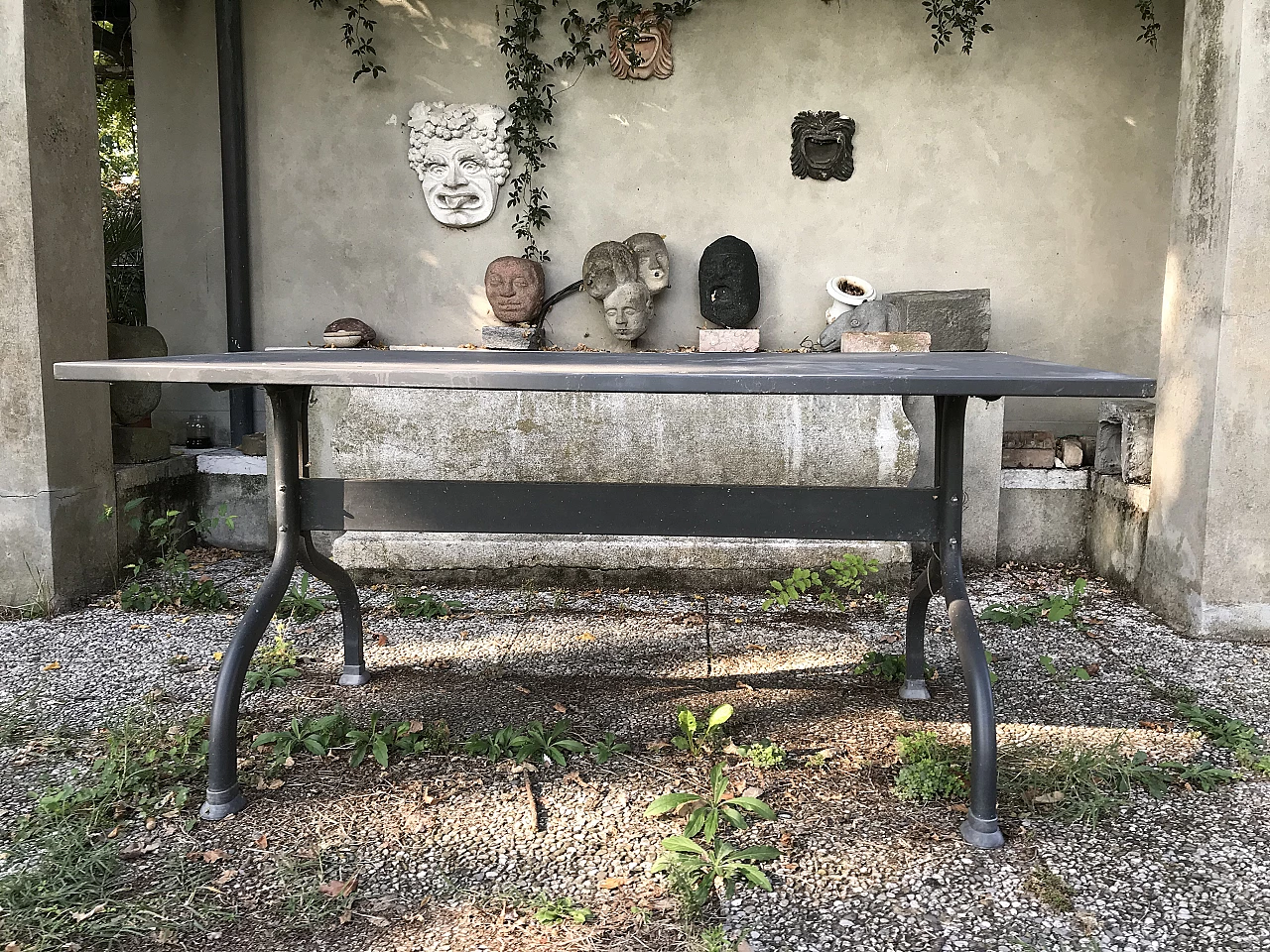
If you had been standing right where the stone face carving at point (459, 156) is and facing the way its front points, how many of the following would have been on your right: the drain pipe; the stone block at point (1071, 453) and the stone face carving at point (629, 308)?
1

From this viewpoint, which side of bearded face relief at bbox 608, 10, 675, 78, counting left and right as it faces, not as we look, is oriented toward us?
front

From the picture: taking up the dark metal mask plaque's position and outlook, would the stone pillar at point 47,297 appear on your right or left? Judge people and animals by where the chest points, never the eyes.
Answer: on your right

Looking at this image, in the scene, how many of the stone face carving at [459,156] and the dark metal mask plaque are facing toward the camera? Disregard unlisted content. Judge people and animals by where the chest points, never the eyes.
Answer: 2

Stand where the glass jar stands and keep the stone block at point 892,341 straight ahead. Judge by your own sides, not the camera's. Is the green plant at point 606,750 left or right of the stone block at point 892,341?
right

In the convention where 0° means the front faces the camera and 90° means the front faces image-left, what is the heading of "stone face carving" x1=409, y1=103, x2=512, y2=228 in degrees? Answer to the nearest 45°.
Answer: approximately 0°

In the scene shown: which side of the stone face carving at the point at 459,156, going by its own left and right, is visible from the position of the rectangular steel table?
front

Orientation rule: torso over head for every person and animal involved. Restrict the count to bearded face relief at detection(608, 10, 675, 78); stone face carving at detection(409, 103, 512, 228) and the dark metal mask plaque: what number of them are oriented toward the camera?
3
